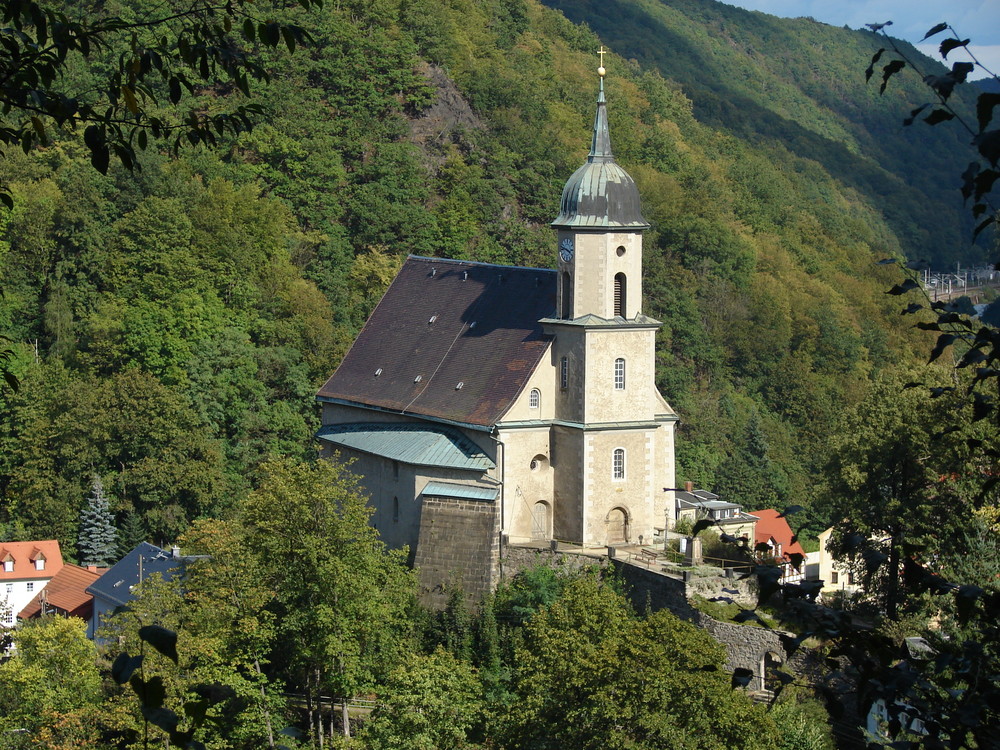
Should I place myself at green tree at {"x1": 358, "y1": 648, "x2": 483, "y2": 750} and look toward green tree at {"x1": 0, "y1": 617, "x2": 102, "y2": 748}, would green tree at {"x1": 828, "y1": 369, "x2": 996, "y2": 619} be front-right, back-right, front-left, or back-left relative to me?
back-right

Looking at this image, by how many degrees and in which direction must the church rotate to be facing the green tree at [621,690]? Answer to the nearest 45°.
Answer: approximately 45° to its right

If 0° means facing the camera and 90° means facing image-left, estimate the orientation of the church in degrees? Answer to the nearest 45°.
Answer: approximately 315°

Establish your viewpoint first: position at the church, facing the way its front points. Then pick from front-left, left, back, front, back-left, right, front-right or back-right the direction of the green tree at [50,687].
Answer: back-right

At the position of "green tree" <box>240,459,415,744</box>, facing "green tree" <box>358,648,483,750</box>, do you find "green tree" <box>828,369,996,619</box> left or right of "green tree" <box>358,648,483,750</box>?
left

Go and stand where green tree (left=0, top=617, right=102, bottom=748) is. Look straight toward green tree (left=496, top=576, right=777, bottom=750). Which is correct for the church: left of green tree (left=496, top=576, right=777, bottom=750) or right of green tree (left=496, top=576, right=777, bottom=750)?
left
